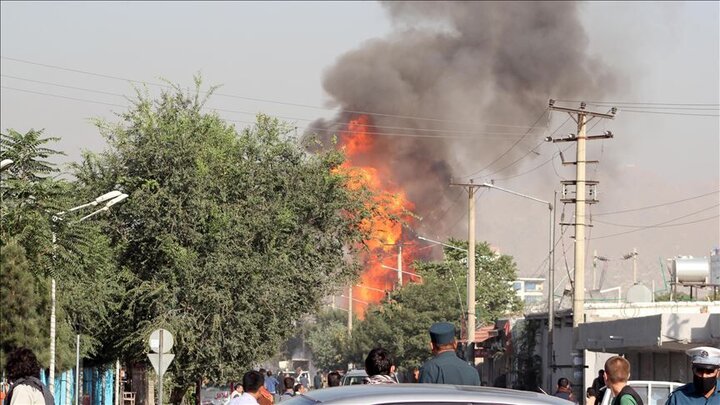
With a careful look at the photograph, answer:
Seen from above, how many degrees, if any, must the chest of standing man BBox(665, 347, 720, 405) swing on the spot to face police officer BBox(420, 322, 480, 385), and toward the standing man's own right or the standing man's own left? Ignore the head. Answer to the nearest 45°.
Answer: approximately 135° to the standing man's own right

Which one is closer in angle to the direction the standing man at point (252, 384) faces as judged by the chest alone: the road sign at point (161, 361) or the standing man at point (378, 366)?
the road sign

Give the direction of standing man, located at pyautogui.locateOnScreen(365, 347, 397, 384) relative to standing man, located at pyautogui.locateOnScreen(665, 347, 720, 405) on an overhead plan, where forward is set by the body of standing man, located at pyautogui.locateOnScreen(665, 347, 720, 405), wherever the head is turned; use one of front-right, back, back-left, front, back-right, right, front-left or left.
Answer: back-right

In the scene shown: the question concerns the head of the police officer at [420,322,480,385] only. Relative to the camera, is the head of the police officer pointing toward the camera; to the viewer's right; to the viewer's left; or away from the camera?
away from the camera

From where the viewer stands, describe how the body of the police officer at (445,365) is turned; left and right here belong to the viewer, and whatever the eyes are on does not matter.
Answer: facing away from the viewer

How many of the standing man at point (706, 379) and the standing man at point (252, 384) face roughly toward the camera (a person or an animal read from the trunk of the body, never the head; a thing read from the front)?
1

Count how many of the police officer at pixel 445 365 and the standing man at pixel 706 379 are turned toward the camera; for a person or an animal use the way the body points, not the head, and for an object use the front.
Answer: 1

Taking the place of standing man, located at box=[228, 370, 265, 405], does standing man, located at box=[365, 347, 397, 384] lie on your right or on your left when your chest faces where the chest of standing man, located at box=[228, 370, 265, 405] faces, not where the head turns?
on your right

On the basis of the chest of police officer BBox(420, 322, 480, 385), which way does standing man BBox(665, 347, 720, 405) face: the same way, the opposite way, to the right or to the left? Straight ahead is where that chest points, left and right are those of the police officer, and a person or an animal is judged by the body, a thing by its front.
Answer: the opposite way
